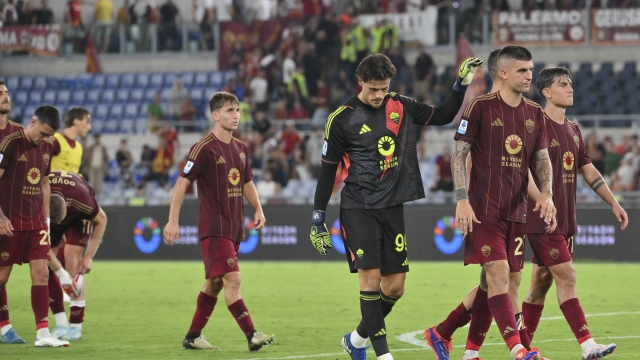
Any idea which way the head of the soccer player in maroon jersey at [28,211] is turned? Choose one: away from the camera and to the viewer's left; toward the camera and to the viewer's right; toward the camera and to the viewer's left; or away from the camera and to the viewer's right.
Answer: toward the camera and to the viewer's right

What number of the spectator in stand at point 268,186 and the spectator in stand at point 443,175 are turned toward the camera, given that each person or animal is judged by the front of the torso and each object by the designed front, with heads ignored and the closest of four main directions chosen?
2

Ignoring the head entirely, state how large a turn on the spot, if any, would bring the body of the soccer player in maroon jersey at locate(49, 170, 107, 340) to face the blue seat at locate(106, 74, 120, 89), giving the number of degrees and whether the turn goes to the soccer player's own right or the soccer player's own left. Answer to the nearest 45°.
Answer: approximately 135° to the soccer player's own right

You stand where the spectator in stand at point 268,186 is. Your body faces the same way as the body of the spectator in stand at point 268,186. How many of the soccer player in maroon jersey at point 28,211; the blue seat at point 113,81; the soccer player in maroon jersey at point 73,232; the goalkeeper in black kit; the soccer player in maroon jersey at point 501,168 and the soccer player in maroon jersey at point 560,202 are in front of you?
5

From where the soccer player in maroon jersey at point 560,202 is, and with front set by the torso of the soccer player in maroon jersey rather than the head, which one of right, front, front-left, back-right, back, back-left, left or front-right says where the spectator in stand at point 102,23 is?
back

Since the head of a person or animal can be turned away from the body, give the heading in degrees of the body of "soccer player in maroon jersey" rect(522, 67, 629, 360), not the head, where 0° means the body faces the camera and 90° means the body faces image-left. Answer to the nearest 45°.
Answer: approximately 315°

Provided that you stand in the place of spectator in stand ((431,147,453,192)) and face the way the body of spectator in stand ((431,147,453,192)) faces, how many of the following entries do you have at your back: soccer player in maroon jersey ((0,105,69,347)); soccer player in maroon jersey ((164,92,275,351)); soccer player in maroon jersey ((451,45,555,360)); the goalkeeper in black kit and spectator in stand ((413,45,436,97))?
1

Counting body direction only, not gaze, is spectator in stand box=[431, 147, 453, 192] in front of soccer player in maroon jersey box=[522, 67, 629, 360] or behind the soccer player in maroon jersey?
behind

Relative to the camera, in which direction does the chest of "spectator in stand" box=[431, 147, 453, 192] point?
toward the camera
